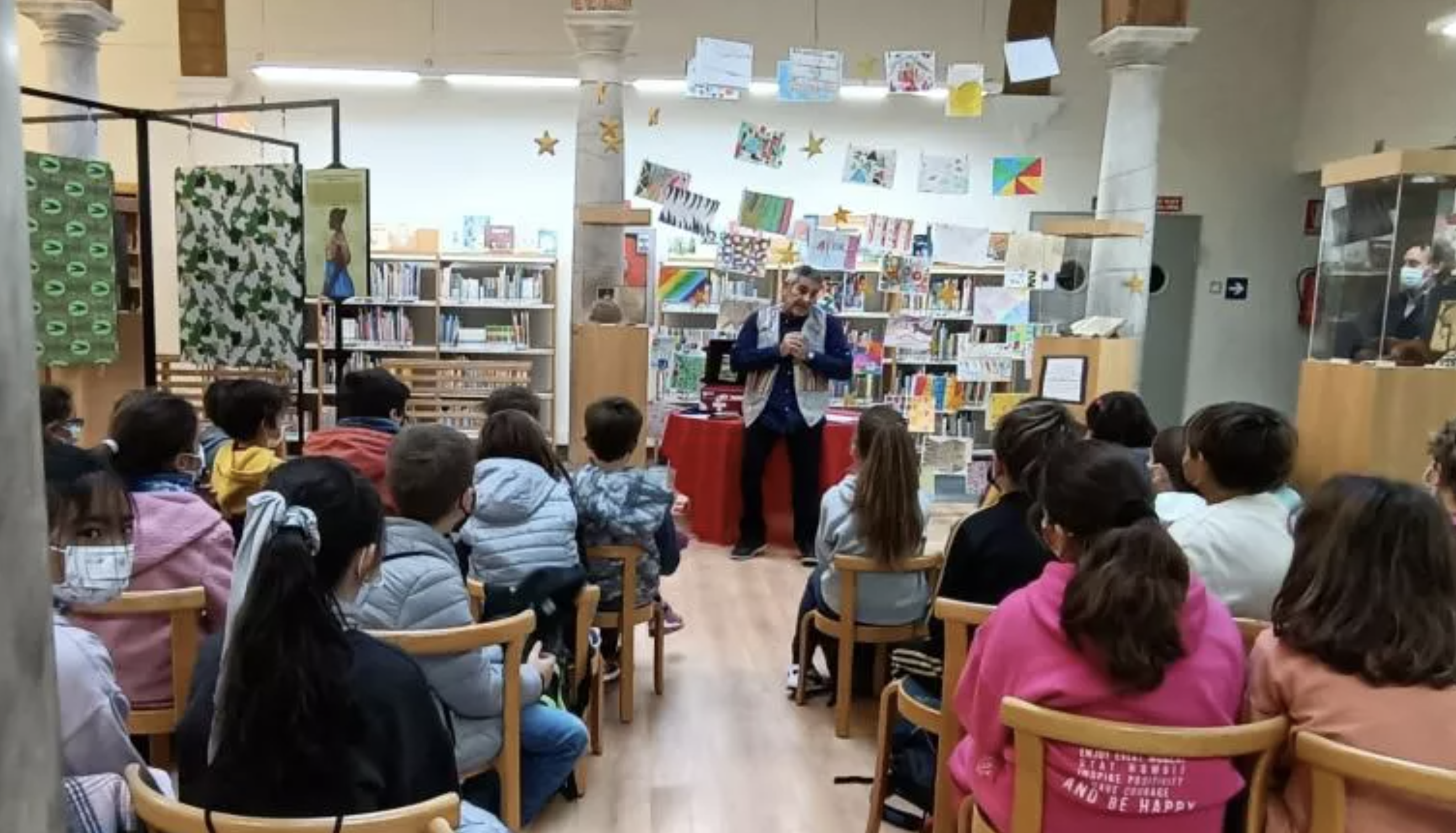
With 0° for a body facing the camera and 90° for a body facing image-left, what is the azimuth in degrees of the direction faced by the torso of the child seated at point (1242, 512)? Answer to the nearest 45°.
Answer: approximately 135°

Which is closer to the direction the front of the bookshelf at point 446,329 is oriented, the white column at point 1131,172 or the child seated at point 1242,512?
the child seated

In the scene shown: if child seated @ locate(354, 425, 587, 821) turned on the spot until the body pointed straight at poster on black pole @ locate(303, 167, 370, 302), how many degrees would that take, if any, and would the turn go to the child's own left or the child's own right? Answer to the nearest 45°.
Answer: approximately 45° to the child's own left

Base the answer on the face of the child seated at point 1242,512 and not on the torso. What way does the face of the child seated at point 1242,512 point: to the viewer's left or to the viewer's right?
to the viewer's left

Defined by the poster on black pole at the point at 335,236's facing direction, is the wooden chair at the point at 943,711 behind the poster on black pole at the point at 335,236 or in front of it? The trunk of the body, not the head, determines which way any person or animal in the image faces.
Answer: in front

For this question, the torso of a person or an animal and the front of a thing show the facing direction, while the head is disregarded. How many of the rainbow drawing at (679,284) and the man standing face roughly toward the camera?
2

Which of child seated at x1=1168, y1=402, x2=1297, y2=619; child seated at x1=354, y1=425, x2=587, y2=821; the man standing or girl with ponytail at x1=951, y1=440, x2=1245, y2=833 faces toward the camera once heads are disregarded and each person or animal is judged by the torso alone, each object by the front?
the man standing

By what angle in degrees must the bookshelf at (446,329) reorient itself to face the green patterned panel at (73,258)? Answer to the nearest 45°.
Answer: approximately 45° to its right

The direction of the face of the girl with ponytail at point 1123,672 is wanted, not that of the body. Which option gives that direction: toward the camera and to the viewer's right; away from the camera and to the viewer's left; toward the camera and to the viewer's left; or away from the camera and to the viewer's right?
away from the camera and to the viewer's left

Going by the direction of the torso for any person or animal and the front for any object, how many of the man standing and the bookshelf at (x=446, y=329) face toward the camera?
2

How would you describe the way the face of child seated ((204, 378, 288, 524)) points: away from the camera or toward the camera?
away from the camera

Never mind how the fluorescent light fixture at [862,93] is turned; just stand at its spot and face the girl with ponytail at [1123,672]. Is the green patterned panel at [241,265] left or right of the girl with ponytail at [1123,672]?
right

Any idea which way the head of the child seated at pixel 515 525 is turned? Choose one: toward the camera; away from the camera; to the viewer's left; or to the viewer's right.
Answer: away from the camera
